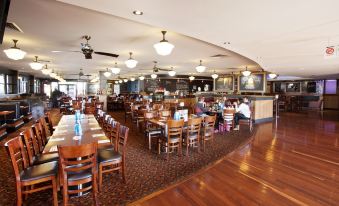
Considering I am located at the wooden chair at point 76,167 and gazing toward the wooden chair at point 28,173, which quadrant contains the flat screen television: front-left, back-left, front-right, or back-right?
back-right

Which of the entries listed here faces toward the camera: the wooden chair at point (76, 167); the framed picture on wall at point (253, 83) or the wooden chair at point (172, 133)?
the framed picture on wall

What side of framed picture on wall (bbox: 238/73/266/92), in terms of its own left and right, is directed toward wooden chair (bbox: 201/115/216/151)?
front

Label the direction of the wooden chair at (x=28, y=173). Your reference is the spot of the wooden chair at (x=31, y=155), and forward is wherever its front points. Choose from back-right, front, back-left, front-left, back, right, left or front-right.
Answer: right

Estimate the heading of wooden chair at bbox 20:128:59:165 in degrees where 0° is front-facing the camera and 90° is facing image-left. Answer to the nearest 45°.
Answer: approximately 270°

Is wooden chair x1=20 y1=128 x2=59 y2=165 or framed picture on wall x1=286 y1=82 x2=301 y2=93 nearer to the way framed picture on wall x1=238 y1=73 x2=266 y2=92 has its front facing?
the wooden chair

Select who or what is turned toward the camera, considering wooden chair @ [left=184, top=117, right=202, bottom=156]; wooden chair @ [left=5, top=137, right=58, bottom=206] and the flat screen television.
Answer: the flat screen television

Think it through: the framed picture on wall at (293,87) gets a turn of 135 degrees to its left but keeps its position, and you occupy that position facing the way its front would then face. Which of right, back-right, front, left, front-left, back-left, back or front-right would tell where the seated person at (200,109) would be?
back-right

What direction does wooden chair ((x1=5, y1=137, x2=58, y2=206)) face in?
to the viewer's right

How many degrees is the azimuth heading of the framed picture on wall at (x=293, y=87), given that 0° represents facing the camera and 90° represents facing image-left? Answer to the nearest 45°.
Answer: approximately 0°
